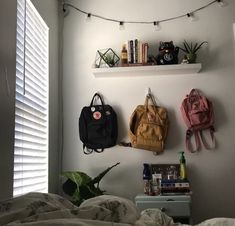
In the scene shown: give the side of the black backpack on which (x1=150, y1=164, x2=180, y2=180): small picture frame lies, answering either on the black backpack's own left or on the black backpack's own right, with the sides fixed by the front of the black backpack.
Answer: on the black backpack's own left

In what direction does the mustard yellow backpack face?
toward the camera

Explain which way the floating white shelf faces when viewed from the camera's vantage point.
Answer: facing the viewer

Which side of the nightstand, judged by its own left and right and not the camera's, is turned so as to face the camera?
front
